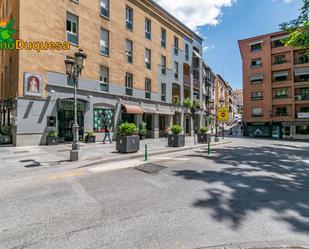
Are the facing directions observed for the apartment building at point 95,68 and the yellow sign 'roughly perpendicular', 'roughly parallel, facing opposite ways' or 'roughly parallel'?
roughly perpendicular

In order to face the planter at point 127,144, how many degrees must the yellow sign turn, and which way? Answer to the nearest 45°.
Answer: approximately 45° to its right

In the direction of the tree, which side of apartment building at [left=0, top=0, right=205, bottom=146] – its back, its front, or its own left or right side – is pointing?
front

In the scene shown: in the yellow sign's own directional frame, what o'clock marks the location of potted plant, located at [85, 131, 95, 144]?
The potted plant is roughly at 2 o'clock from the yellow sign.

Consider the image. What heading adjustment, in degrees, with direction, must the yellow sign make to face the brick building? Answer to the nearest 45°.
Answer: approximately 135° to its left

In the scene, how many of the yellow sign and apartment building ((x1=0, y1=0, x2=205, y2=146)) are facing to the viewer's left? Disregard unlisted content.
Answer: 0

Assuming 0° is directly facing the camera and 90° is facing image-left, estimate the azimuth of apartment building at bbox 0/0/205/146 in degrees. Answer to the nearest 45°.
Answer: approximately 315°

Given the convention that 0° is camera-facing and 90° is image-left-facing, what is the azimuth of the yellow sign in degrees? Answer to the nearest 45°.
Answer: approximately 0°

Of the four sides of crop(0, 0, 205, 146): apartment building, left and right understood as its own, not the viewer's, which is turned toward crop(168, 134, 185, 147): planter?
front

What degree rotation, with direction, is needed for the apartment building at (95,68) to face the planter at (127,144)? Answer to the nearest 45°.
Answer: approximately 45° to its right
